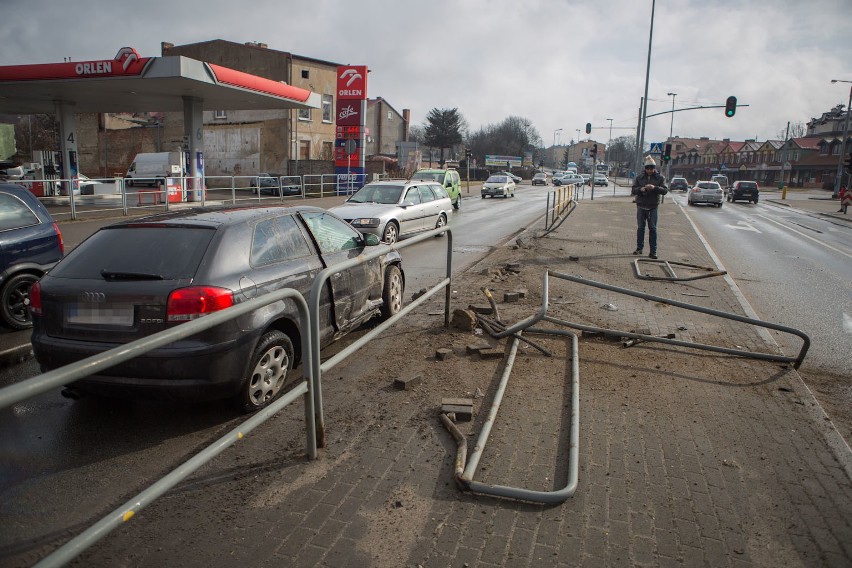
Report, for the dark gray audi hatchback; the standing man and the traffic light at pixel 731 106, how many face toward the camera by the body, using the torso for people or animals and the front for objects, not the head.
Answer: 2

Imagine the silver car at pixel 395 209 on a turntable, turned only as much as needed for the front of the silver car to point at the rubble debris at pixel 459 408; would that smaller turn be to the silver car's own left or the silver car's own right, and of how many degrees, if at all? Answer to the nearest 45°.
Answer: approximately 45° to the silver car's own left

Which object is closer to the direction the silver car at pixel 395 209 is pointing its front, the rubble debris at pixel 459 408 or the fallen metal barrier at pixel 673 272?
the rubble debris

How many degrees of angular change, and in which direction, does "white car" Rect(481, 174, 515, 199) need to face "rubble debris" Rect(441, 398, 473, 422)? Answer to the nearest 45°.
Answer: approximately 45° to its left

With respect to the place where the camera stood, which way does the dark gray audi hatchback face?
facing away from the viewer and to the right of the viewer

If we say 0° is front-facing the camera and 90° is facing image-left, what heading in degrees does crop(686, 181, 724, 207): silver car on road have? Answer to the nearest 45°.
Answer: approximately 180°

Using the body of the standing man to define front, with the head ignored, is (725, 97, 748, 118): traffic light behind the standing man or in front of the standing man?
behind

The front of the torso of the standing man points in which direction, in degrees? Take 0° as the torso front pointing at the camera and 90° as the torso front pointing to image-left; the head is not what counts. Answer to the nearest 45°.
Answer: approximately 0°

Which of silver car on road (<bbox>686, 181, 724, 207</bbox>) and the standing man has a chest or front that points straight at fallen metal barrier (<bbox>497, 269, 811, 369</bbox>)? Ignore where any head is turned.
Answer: the standing man
